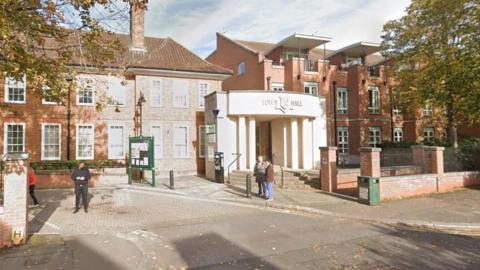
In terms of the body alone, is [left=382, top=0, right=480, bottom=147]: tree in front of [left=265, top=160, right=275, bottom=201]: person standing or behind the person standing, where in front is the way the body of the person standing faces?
behind

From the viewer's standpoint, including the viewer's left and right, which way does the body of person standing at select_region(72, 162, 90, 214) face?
facing the viewer

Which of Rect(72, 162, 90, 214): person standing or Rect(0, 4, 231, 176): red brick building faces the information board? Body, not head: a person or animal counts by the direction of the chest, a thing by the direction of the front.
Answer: the red brick building

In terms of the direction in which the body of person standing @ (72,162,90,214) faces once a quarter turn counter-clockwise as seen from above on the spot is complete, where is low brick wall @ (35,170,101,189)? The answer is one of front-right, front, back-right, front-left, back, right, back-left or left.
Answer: left

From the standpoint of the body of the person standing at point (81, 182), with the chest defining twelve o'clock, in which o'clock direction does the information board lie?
The information board is roughly at 7 o'clock from the person standing.

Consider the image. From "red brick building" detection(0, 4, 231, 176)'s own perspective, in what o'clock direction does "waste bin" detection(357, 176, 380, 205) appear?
The waste bin is roughly at 11 o'clock from the red brick building.

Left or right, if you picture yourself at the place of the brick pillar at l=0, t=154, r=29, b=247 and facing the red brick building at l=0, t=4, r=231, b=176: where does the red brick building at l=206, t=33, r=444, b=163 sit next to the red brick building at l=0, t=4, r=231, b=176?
right

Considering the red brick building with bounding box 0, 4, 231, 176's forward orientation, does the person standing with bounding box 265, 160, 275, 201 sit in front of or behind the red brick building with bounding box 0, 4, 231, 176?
in front

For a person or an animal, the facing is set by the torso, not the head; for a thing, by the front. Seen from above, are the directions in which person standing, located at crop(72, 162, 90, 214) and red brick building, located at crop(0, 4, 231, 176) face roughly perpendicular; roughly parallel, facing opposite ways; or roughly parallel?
roughly parallel

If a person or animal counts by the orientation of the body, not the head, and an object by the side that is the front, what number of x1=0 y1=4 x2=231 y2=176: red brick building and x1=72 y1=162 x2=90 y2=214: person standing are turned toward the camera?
2
